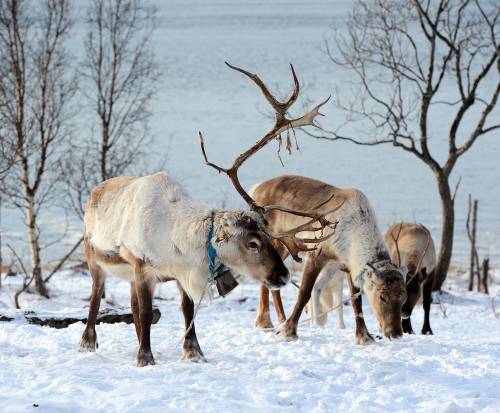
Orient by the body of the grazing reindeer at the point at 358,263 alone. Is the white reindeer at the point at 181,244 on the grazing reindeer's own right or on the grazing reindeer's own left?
on the grazing reindeer's own right

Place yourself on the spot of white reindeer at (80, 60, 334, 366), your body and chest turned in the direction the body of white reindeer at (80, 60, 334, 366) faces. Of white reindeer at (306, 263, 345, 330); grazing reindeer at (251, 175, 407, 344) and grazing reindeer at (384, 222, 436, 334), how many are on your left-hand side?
3

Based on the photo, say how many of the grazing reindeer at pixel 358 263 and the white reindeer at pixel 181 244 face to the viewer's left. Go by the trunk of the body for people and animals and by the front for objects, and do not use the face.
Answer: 0

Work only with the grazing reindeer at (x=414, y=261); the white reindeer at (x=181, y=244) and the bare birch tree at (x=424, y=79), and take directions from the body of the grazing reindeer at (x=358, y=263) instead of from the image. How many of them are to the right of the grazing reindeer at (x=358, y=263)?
1

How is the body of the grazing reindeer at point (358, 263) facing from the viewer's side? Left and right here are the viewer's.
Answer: facing the viewer and to the right of the viewer

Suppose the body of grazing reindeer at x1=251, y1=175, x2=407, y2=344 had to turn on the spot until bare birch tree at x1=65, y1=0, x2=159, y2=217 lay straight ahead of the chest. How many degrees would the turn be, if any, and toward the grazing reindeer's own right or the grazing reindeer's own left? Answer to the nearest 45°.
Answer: approximately 180°

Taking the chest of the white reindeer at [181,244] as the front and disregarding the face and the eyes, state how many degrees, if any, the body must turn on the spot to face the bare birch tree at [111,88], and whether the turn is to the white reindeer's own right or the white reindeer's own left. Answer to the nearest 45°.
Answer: approximately 135° to the white reindeer's own left
